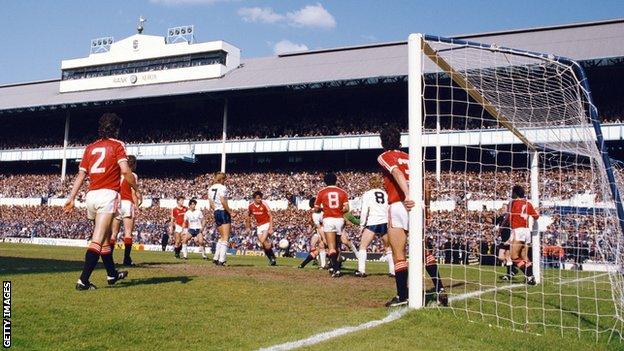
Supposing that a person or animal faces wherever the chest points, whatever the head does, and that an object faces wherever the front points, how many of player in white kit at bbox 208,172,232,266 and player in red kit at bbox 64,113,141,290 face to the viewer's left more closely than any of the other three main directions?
0

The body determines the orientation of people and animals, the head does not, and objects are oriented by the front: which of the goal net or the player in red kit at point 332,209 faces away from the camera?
the player in red kit

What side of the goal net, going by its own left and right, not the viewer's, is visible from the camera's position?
left

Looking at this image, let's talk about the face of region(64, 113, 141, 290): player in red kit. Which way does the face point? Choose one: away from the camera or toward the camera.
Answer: away from the camera

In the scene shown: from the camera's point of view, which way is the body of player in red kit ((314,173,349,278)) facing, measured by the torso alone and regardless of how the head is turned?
away from the camera

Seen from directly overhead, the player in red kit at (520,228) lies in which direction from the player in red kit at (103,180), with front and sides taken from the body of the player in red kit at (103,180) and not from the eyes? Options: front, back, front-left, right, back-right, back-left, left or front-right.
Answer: front-right

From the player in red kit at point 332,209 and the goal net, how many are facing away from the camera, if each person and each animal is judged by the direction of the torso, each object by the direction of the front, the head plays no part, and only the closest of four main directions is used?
1

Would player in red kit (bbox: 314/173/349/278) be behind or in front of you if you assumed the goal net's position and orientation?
in front

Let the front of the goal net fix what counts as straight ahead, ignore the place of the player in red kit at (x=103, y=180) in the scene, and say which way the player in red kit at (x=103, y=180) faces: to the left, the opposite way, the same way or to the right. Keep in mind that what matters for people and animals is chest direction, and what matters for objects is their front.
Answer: to the right

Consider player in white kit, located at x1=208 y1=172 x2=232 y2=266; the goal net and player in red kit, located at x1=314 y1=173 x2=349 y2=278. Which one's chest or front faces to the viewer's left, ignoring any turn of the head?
the goal net

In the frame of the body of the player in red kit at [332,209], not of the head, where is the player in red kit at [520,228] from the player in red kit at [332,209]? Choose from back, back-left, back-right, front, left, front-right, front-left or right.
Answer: right

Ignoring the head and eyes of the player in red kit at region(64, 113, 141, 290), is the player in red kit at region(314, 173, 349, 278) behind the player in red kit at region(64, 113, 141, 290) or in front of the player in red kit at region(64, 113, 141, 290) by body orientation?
in front

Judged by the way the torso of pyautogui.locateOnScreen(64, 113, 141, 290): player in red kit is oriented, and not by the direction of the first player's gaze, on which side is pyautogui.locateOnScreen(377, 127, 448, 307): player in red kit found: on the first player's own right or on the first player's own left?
on the first player's own right

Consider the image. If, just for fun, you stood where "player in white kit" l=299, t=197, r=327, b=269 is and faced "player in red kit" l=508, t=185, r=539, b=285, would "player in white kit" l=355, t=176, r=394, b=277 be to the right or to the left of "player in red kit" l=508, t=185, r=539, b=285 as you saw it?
right

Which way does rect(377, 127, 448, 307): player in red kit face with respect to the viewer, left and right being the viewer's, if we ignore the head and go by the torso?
facing away from the viewer and to the left of the viewer
